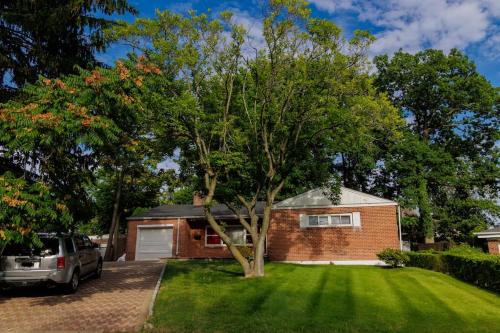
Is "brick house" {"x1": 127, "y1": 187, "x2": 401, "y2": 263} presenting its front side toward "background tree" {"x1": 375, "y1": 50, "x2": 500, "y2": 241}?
no

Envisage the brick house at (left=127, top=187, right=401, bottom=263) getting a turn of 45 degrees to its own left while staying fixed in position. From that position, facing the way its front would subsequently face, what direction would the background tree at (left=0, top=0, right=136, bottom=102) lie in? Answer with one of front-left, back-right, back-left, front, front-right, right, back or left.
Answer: right

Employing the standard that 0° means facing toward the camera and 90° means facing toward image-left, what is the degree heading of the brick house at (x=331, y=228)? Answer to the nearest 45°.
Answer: approximately 0°

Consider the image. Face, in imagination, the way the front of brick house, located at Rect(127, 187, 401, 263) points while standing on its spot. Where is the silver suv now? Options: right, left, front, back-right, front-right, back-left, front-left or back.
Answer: front-right

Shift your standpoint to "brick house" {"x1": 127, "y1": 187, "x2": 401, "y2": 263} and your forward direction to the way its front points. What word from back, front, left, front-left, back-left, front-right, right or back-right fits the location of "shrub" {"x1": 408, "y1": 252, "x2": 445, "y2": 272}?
front-left

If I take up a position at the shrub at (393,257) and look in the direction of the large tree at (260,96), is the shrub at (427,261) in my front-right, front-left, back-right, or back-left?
back-left

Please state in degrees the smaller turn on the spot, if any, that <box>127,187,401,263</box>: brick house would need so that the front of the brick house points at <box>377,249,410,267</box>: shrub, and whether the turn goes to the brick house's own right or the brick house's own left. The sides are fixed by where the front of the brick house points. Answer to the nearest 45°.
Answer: approximately 45° to the brick house's own left

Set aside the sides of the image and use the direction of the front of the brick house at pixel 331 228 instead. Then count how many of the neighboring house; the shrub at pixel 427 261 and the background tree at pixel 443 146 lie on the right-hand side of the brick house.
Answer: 0

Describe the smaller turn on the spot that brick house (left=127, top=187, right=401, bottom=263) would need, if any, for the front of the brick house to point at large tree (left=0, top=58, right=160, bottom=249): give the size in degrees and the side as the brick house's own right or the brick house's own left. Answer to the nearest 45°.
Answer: approximately 45° to the brick house's own right

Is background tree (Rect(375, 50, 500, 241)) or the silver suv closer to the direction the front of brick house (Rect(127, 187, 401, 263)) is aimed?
the silver suv

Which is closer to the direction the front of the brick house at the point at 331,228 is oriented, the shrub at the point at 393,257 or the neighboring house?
the shrub

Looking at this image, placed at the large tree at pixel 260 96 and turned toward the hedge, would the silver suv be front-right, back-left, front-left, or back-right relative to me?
back-right

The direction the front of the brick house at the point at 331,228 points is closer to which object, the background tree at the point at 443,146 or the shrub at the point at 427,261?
the shrub

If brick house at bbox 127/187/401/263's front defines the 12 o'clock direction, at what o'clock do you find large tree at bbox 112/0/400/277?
The large tree is roughly at 1 o'clock from the brick house.

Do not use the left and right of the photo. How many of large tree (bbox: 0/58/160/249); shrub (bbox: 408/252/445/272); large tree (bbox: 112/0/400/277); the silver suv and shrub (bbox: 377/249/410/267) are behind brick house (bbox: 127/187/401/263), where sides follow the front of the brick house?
0

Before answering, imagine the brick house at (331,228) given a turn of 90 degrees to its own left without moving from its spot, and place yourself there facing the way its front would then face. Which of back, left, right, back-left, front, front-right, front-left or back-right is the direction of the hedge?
front-right

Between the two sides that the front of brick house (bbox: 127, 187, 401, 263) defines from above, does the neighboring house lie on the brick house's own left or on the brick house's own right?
on the brick house's own left
